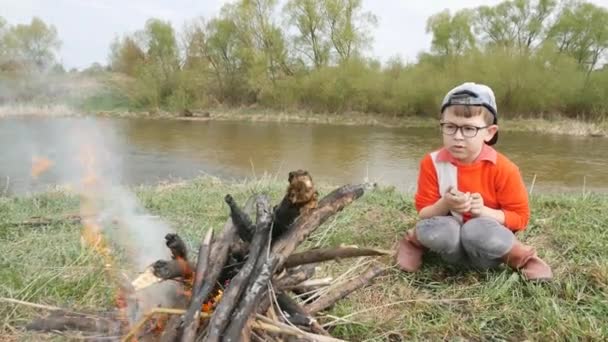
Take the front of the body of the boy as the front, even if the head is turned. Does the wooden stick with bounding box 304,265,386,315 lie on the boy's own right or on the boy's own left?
on the boy's own right

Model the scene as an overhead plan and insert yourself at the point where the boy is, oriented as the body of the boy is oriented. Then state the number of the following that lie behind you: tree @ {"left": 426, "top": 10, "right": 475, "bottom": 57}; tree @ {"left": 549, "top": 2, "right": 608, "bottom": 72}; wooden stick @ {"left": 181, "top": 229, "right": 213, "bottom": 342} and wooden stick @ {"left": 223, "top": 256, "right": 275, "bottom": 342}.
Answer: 2

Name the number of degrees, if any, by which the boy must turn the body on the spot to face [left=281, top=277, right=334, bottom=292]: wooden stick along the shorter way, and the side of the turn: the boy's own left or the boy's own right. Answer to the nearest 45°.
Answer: approximately 45° to the boy's own right

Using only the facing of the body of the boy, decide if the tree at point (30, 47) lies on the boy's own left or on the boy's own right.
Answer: on the boy's own right

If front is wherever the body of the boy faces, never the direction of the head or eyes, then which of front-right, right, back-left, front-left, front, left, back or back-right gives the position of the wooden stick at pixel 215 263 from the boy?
front-right

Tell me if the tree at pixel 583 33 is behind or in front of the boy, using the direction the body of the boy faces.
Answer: behind

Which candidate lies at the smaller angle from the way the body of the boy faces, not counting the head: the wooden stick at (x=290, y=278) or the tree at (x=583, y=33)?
the wooden stick

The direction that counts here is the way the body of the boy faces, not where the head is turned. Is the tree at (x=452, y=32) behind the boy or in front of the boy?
behind

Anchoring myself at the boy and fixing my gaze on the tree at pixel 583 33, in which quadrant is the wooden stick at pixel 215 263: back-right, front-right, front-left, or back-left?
back-left

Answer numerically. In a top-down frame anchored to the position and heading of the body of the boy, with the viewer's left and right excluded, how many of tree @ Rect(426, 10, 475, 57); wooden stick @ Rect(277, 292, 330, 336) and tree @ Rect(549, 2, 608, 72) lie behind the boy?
2

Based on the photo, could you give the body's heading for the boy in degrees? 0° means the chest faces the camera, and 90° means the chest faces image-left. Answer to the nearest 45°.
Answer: approximately 0°

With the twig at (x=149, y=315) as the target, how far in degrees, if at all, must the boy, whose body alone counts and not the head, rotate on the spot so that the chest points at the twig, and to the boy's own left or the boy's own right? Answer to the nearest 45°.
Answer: approximately 45° to the boy's own right
